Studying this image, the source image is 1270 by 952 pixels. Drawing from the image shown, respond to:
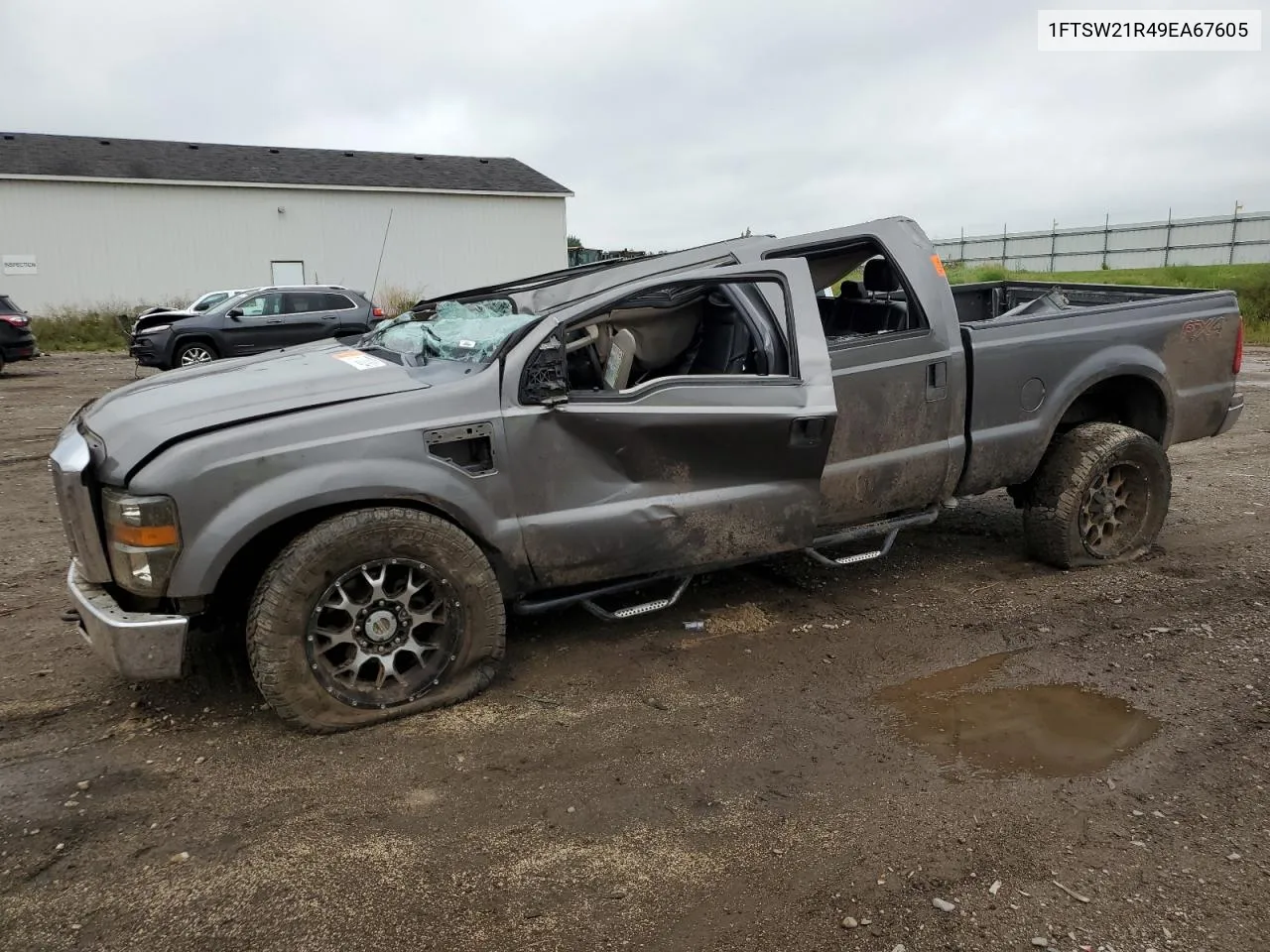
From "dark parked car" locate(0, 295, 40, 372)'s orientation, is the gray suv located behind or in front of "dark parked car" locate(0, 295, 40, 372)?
behind

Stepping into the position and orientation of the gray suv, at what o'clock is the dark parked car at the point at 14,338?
The dark parked car is roughly at 1 o'clock from the gray suv.

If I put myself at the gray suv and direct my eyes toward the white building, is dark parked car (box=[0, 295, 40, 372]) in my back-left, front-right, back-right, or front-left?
front-left

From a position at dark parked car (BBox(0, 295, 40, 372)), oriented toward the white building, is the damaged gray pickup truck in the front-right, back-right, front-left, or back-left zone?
back-right

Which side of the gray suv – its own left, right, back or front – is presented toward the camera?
left

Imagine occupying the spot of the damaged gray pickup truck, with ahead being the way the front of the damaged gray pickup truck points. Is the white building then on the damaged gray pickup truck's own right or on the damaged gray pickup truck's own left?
on the damaged gray pickup truck's own right

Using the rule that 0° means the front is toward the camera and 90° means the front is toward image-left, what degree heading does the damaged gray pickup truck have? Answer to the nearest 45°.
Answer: approximately 45°

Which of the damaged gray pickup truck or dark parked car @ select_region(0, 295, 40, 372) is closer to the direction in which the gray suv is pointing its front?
the dark parked car

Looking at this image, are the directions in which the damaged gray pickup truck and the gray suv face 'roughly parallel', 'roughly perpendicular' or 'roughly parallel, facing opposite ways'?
roughly parallel

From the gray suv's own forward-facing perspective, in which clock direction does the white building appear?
The white building is roughly at 3 o'clock from the gray suv.

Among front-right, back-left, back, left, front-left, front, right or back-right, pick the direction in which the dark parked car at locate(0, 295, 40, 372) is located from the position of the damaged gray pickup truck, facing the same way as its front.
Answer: right

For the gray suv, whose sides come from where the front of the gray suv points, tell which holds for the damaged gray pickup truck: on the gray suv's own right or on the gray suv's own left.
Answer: on the gray suv's own left

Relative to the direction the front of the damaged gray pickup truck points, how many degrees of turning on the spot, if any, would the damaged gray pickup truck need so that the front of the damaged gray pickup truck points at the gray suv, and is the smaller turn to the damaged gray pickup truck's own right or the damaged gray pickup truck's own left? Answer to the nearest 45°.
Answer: approximately 90° to the damaged gray pickup truck's own right
